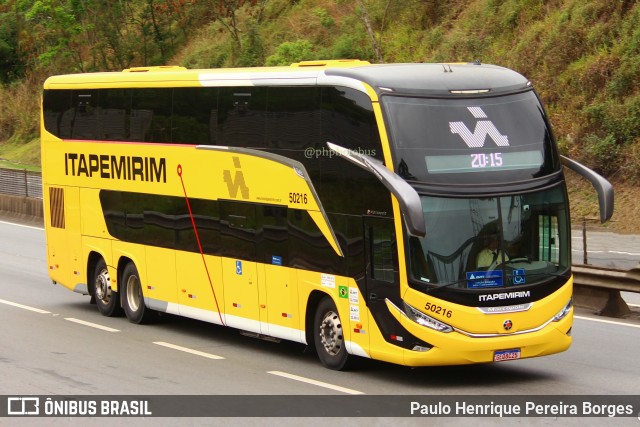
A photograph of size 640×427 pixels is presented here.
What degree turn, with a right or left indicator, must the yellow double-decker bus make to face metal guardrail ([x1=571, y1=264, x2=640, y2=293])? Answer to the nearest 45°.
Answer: approximately 90° to its left

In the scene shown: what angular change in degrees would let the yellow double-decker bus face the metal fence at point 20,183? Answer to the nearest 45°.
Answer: approximately 180°

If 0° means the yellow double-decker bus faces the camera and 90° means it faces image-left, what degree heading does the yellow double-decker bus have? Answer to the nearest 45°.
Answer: approximately 315°
